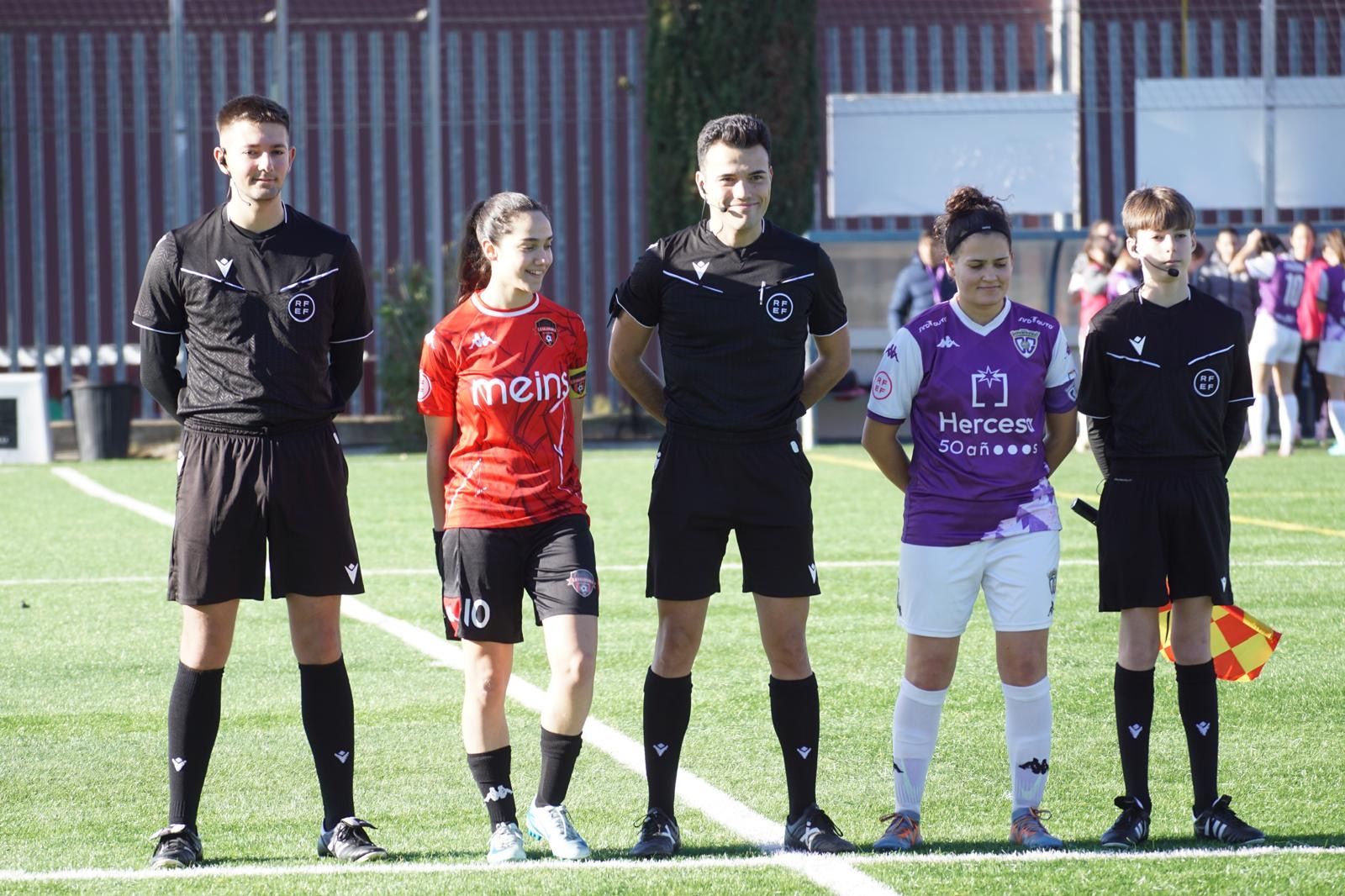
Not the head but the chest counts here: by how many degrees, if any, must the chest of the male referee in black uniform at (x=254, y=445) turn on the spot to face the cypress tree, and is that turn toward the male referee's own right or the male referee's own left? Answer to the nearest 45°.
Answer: approximately 180°

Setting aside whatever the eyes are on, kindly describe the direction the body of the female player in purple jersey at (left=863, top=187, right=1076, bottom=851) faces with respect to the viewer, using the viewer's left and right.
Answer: facing the viewer

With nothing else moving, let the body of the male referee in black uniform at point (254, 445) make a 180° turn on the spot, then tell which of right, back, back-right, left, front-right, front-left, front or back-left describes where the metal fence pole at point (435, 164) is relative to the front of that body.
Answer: front

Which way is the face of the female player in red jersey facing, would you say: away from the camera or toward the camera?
toward the camera

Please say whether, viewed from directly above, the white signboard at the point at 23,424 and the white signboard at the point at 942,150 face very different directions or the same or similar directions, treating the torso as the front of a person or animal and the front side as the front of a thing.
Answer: same or similar directions

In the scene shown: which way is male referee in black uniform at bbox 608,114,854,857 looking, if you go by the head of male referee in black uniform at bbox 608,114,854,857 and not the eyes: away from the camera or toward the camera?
toward the camera

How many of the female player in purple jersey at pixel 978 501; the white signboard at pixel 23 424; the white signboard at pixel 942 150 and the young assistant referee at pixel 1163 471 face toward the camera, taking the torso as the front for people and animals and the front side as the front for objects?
4

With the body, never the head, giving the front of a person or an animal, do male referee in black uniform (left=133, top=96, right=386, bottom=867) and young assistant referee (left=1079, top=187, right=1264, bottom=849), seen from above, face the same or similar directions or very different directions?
same or similar directions

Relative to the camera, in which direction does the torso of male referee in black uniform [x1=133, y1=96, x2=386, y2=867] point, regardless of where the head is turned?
toward the camera

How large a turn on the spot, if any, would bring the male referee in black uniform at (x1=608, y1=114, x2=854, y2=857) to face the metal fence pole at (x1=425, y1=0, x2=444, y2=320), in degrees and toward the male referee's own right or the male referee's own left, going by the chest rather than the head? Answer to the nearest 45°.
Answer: approximately 180°

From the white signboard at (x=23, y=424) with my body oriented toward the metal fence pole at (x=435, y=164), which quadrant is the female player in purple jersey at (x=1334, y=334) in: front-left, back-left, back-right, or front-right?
front-right

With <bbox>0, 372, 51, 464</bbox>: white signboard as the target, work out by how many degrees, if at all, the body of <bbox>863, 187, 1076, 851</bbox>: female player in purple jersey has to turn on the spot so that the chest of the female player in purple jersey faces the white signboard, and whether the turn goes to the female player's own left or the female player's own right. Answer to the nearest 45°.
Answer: approximately 135° to the female player's own right

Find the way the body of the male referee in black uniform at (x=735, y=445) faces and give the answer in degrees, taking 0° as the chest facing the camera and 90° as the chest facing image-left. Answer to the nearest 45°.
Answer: approximately 0°
